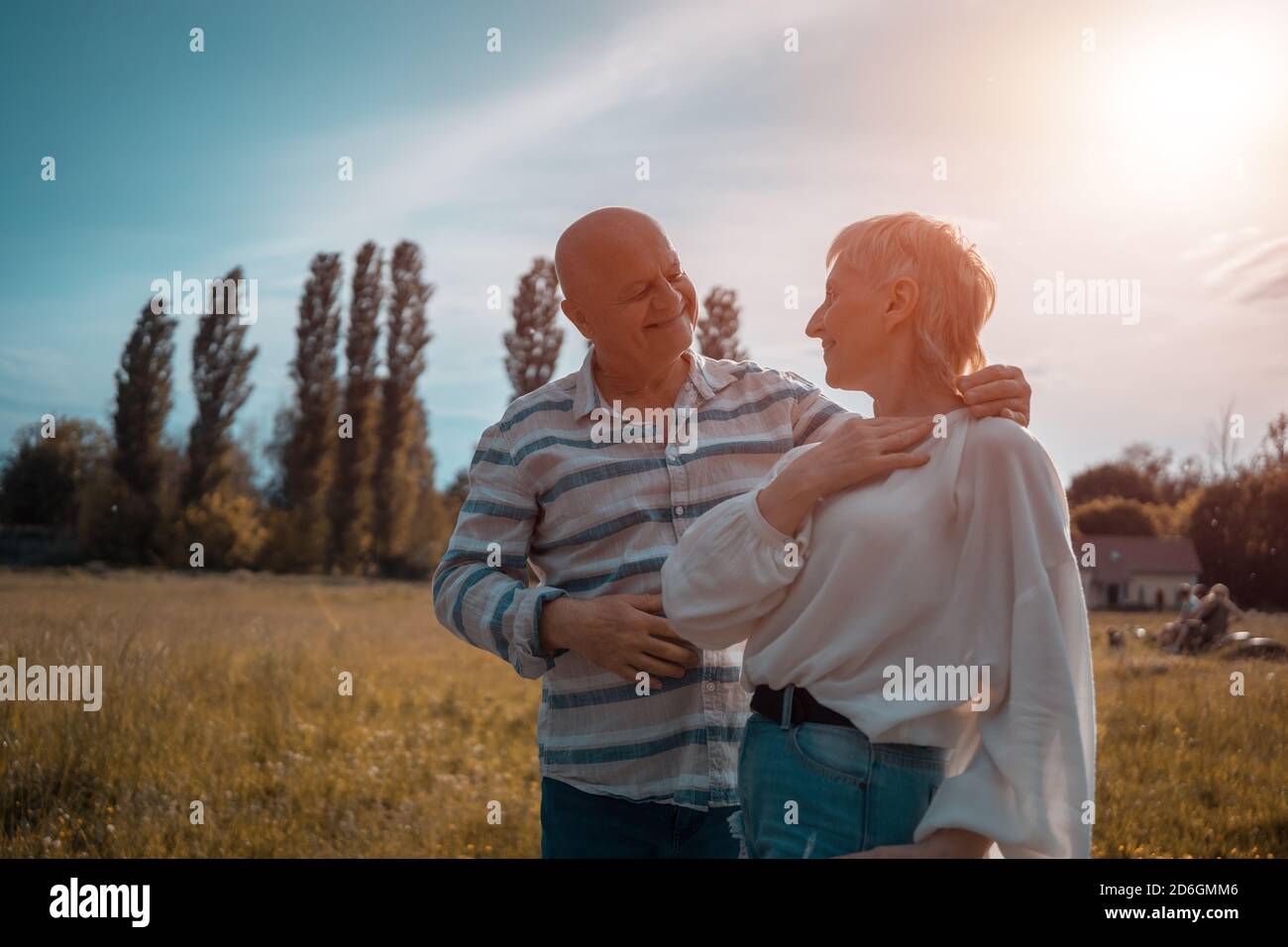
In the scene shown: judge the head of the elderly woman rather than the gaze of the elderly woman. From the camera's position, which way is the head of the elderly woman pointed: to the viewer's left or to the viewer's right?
to the viewer's left

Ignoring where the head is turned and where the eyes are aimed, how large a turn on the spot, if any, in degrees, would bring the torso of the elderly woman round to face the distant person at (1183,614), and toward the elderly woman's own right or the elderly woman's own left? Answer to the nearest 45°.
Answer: approximately 135° to the elderly woman's own right

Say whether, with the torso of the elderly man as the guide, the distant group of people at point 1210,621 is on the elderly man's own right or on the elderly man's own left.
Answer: on the elderly man's own left

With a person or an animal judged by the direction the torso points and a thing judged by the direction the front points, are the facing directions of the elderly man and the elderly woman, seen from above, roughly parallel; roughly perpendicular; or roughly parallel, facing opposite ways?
roughly perpendicular

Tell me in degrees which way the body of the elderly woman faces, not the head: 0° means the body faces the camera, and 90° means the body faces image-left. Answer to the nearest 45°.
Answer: approximately 45°

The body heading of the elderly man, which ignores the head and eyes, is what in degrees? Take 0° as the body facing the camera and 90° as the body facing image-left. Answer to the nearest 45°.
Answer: approximately 315°

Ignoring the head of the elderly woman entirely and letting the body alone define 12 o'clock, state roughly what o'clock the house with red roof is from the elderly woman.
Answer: The house with red roof is roughly at 5 o'clock from the elderly woman.
